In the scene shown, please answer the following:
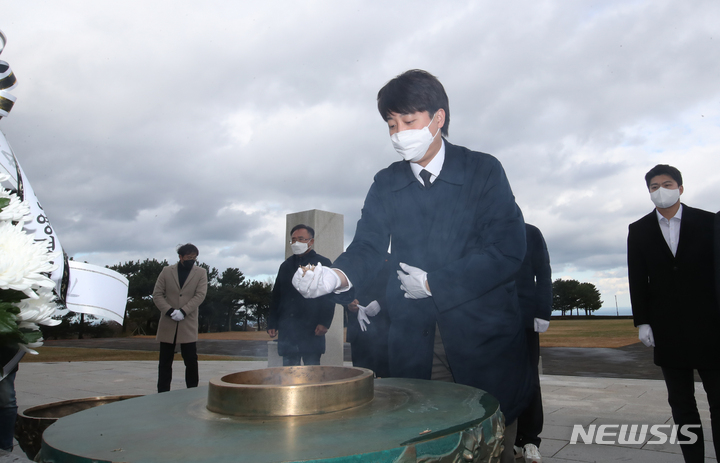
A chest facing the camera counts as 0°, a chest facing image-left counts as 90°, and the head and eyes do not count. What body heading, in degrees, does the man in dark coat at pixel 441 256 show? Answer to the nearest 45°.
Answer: approximately 45°

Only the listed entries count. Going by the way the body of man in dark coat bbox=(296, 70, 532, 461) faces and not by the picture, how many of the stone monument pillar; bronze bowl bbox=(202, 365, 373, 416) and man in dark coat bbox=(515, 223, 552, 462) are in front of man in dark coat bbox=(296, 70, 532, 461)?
1

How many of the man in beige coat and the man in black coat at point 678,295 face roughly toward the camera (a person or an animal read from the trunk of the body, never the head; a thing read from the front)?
2

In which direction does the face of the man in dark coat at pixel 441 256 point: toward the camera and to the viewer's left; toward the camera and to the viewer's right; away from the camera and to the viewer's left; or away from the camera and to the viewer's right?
toward the camera and to the viewer's left

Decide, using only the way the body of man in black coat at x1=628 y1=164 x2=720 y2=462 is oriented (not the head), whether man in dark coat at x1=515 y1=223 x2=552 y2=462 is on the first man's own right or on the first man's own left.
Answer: on the first man's own right

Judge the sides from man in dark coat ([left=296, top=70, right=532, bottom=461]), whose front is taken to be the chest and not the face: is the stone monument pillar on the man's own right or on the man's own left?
on the man's own right

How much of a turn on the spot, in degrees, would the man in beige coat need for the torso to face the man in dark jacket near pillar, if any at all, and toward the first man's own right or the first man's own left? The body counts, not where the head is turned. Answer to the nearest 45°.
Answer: approximately 45° to the first man's own left

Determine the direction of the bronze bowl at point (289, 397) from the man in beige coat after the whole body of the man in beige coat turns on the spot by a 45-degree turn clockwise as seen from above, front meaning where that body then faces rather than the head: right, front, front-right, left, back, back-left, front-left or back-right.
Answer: front-left

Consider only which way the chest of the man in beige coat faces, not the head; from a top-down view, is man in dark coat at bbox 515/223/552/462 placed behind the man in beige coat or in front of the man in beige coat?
in front

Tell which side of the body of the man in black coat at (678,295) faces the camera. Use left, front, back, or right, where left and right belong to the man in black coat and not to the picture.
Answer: front

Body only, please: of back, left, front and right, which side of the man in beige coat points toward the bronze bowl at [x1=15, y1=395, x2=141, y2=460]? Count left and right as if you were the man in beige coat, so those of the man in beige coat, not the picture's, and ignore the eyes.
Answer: front

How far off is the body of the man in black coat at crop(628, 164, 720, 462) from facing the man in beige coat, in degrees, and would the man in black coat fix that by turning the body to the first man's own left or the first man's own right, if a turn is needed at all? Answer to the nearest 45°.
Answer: approximately 90° to the first man's own right

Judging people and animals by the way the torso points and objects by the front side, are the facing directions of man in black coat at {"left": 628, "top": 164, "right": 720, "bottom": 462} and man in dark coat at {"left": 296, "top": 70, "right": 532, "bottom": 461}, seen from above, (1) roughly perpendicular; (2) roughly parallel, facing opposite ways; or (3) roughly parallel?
roughly parallel

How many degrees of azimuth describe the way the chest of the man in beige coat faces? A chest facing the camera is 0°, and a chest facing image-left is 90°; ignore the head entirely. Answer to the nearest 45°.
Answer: approximately 0°

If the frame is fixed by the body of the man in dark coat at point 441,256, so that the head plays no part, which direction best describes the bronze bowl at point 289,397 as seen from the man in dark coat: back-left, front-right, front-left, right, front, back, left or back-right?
front

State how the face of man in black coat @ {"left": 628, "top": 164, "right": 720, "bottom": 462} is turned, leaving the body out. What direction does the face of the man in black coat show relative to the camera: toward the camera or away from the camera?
toward the camera
